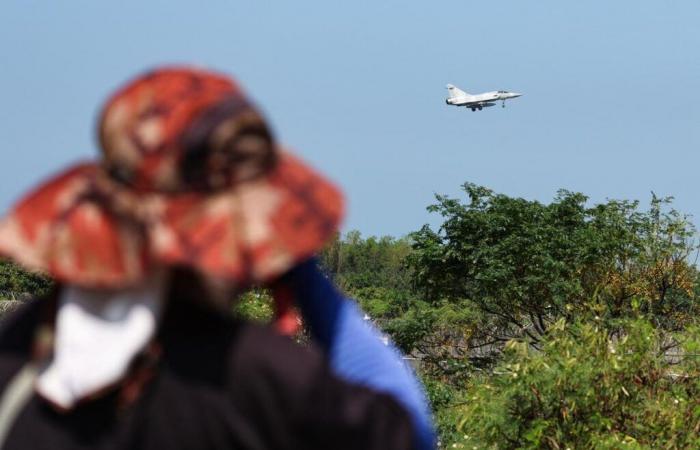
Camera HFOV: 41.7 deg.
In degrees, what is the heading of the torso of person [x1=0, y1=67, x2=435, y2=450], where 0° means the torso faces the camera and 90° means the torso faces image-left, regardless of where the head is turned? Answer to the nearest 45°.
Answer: approximately 225°
